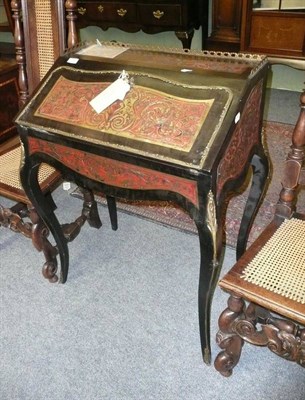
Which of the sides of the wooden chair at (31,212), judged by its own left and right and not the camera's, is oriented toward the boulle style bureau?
left

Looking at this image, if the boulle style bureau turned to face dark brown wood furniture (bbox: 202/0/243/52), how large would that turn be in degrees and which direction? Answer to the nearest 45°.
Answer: approximately 135° to its right

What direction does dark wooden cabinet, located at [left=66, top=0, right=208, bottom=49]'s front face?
toward the camera

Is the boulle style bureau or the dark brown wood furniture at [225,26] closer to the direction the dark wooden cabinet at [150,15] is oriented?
the boulle style bureau

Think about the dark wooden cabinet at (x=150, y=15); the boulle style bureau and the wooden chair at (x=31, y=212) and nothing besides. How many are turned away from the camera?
0

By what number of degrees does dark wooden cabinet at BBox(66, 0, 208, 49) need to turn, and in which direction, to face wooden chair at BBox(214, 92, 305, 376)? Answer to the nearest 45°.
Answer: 0° — it already faces it

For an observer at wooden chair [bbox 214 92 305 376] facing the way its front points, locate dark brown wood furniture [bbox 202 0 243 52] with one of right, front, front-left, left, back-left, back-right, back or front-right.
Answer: back-right

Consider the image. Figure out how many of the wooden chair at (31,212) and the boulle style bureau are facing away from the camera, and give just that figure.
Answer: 0

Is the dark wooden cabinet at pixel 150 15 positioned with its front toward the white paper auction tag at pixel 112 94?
yes

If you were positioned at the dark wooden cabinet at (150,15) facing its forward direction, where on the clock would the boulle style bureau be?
The boulle style bureau is roughly at 12 o'clock from the dark wooden cabinet.

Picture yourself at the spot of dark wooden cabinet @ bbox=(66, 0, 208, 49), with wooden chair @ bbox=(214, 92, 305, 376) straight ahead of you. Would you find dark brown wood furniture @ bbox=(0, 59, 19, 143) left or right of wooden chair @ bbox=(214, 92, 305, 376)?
right

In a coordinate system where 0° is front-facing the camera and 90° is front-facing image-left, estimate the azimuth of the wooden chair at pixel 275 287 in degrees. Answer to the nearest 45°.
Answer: approximately 45°

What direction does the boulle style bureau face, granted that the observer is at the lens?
facing the viewer and to the left of the viewer

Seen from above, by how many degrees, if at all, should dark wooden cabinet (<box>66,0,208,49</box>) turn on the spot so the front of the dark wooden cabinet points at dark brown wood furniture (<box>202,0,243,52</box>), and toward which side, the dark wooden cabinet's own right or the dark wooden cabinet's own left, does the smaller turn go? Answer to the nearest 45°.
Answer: approximately 90° to the dark wooden cabinet's own left
